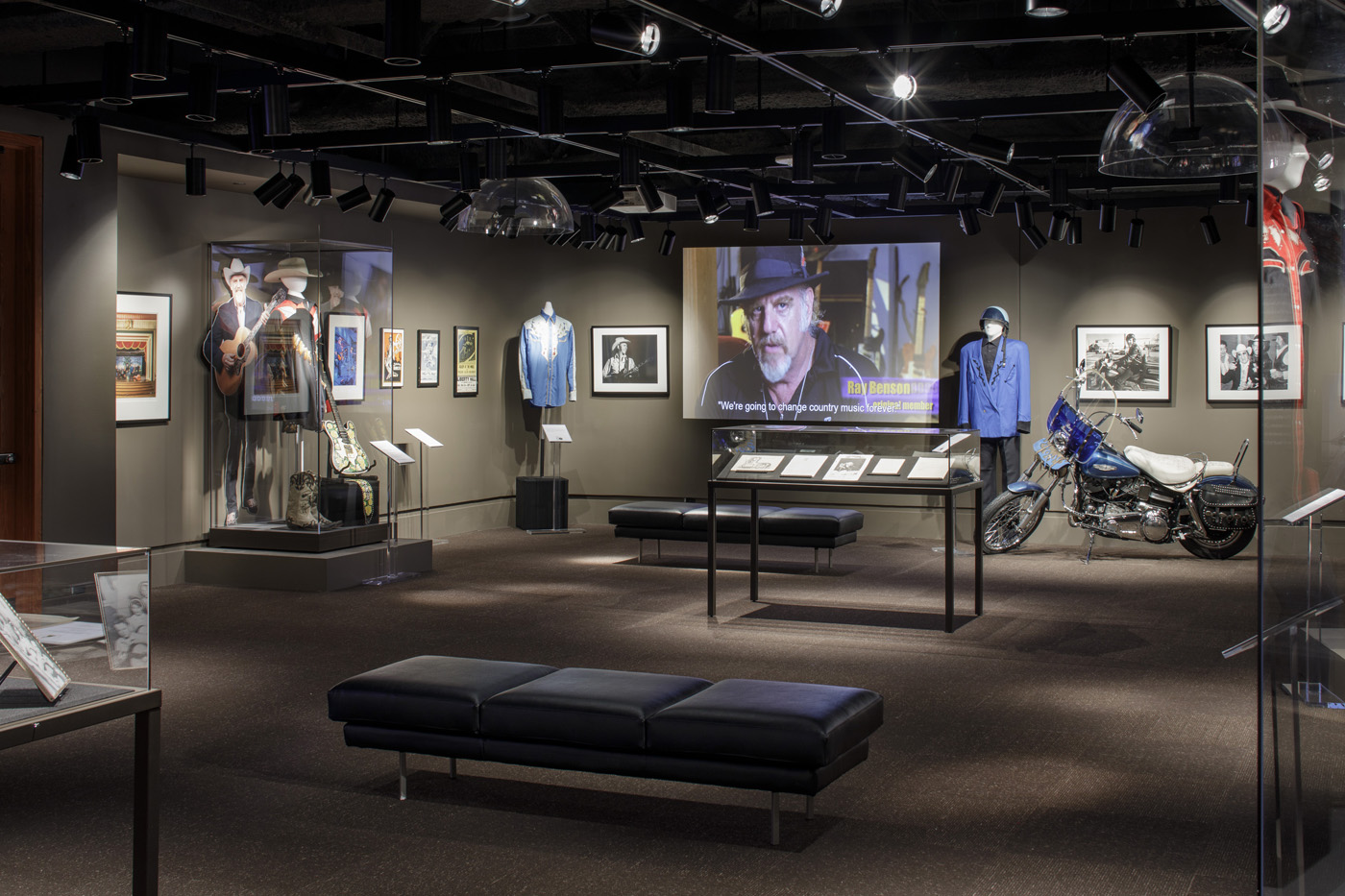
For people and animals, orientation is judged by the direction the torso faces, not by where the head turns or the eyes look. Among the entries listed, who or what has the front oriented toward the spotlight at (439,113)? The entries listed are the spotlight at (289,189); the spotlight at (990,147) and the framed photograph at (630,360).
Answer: the framed photograph

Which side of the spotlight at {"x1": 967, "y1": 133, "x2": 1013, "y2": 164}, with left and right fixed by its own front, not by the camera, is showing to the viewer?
right

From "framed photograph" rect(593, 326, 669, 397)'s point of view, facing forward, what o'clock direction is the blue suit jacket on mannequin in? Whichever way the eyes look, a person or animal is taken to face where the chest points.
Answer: The blue suit jacket on mannequin is roughly at 10 o'clock from the framed photograph.

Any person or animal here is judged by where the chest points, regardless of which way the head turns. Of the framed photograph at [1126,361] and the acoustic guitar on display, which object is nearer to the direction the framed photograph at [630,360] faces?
the acoustic guitar on display

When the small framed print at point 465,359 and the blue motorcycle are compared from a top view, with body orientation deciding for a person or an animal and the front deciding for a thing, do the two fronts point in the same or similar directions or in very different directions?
very different directions

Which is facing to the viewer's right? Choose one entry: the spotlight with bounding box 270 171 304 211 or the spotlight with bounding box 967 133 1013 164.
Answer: the spotlight with bounding box 967 133 1013 164

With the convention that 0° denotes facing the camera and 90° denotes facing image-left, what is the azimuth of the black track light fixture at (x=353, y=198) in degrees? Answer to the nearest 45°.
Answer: approximately 90°

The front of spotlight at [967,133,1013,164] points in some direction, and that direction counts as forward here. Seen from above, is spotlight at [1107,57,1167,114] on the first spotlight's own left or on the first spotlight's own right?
on the first spotlight's own right

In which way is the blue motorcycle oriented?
to the viewer's left

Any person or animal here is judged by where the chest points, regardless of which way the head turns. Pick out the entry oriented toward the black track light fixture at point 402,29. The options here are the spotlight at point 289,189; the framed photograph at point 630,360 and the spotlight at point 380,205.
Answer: the framed photograph
